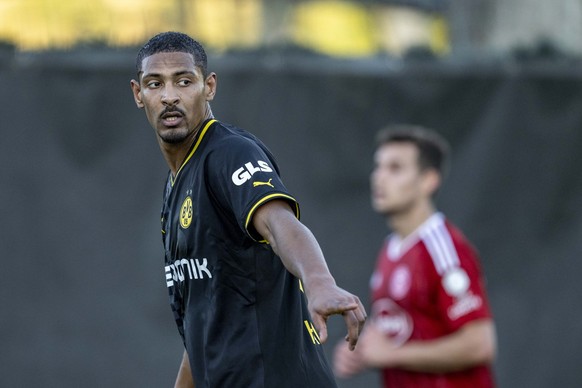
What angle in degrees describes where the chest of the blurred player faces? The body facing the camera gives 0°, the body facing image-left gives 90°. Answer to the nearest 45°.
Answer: approximately 45°

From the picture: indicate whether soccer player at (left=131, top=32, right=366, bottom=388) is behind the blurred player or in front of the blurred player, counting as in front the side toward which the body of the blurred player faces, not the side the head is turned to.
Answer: in front
